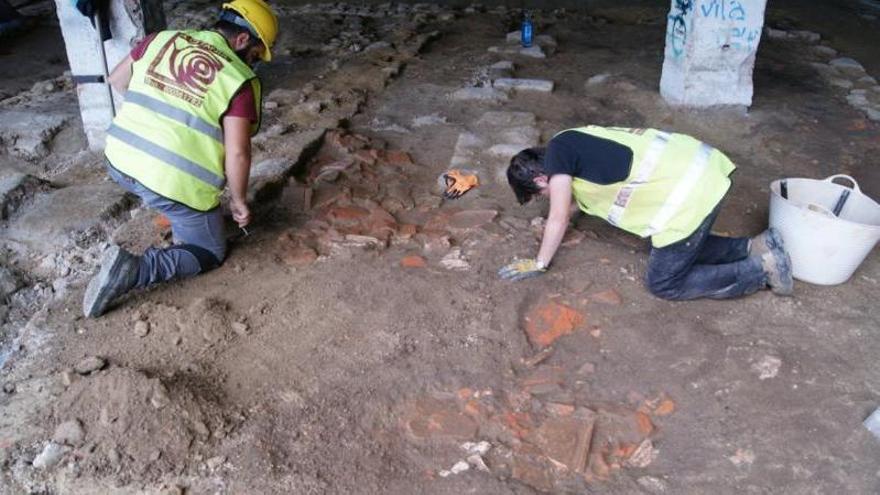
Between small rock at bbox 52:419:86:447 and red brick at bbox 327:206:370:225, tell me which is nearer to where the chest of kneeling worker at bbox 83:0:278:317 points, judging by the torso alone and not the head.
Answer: the red brick

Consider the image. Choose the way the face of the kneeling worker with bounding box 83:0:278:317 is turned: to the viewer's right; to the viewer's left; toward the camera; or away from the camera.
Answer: to the viewer's right

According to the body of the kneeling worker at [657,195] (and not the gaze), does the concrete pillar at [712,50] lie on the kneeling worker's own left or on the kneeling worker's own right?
on the kneeling worker's own right

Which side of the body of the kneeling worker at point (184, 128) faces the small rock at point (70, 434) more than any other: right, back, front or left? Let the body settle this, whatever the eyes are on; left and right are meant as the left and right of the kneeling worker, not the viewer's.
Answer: back

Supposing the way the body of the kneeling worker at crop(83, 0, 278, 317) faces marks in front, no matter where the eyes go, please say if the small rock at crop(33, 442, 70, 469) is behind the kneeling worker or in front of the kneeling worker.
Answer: behind

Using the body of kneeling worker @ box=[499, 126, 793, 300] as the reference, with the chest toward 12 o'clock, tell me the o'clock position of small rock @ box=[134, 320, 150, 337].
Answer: The small rock is roughly at 11 o'clock from the kneeling worker.

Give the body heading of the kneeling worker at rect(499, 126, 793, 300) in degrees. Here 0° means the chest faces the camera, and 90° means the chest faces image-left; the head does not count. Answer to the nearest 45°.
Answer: approximately 90°

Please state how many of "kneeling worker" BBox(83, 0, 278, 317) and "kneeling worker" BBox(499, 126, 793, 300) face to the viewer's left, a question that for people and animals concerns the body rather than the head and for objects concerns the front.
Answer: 1

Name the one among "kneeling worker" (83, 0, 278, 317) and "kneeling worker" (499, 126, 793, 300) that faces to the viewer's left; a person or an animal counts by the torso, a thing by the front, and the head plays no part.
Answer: "kneeling worker" (499, 126, 793, 300)

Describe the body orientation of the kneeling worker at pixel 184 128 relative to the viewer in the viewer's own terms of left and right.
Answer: facing away from the viewer and to the right of the viewer
